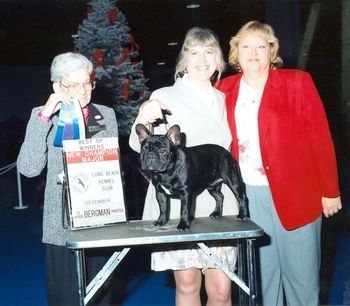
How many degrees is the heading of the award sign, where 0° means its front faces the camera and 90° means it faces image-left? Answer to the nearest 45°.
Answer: approximately 0°

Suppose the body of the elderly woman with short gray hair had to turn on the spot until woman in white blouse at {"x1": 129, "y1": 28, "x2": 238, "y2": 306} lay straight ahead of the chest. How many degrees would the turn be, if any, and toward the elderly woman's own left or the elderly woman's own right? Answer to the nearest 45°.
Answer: approximately 45° to the elderly woman's own left

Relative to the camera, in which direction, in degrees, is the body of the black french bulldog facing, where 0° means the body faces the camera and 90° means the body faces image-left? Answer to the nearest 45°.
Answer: approximately 45°

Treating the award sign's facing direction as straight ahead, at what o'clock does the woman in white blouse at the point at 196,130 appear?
The woman in white blouse is roughly at 8 o'clock from the award sign.

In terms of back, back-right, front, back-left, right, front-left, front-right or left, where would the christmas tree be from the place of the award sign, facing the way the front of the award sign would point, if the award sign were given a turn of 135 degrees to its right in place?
front-right
